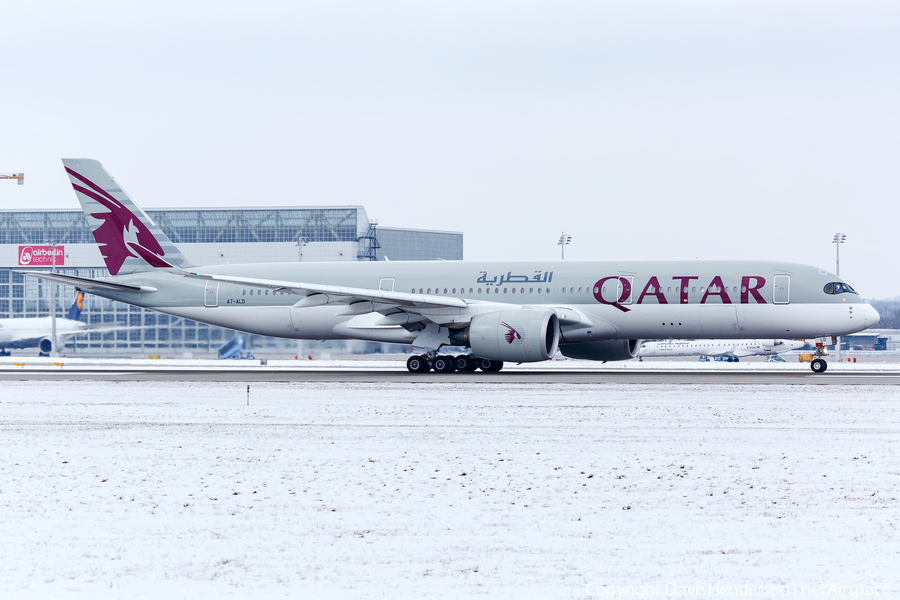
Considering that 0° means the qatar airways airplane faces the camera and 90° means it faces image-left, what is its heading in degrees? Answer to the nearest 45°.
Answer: approximately 270°

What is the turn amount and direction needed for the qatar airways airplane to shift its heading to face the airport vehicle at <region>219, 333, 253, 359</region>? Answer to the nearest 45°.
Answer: approximately 135° to its left
